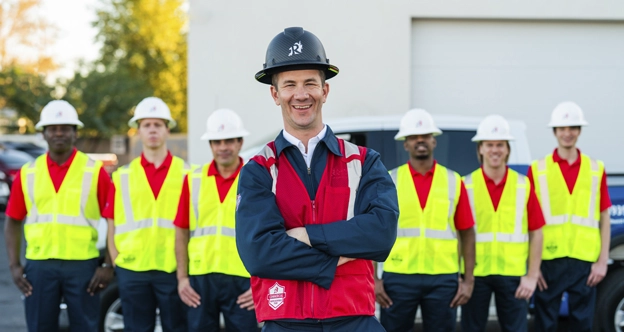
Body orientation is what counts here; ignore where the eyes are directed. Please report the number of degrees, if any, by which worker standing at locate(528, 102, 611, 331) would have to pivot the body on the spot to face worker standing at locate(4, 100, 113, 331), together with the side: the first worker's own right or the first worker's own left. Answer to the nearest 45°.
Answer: approximately 45° to the first worker's own right

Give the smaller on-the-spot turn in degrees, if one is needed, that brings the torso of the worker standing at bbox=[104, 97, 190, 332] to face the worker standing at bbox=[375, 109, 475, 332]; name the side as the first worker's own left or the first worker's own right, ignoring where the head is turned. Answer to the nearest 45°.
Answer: approximately 90° to the first worker's own left

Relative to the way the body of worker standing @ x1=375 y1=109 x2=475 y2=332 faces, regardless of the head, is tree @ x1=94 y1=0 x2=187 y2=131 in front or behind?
behind

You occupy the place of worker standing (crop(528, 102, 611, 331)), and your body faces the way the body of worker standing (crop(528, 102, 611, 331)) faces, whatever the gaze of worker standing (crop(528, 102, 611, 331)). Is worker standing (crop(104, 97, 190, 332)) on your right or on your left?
on your right

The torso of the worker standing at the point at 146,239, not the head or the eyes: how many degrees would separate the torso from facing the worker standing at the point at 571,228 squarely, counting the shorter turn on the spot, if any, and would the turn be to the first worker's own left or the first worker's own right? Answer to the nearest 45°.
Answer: approximately 90° to the first worker's own left

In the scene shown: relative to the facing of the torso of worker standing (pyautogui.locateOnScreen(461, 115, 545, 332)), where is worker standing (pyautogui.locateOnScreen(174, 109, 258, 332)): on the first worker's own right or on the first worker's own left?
on the first worker's own right

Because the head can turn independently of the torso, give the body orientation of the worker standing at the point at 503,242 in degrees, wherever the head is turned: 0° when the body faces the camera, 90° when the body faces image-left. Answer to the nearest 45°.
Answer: approximately 0°

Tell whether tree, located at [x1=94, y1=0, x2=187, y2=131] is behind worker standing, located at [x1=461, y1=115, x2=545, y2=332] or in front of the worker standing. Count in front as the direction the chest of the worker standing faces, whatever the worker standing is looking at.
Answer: behind

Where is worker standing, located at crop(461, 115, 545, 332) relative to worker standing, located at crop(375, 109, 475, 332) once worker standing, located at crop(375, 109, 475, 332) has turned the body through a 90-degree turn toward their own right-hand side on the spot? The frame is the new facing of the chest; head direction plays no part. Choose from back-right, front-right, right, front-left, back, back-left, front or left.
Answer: back-right
